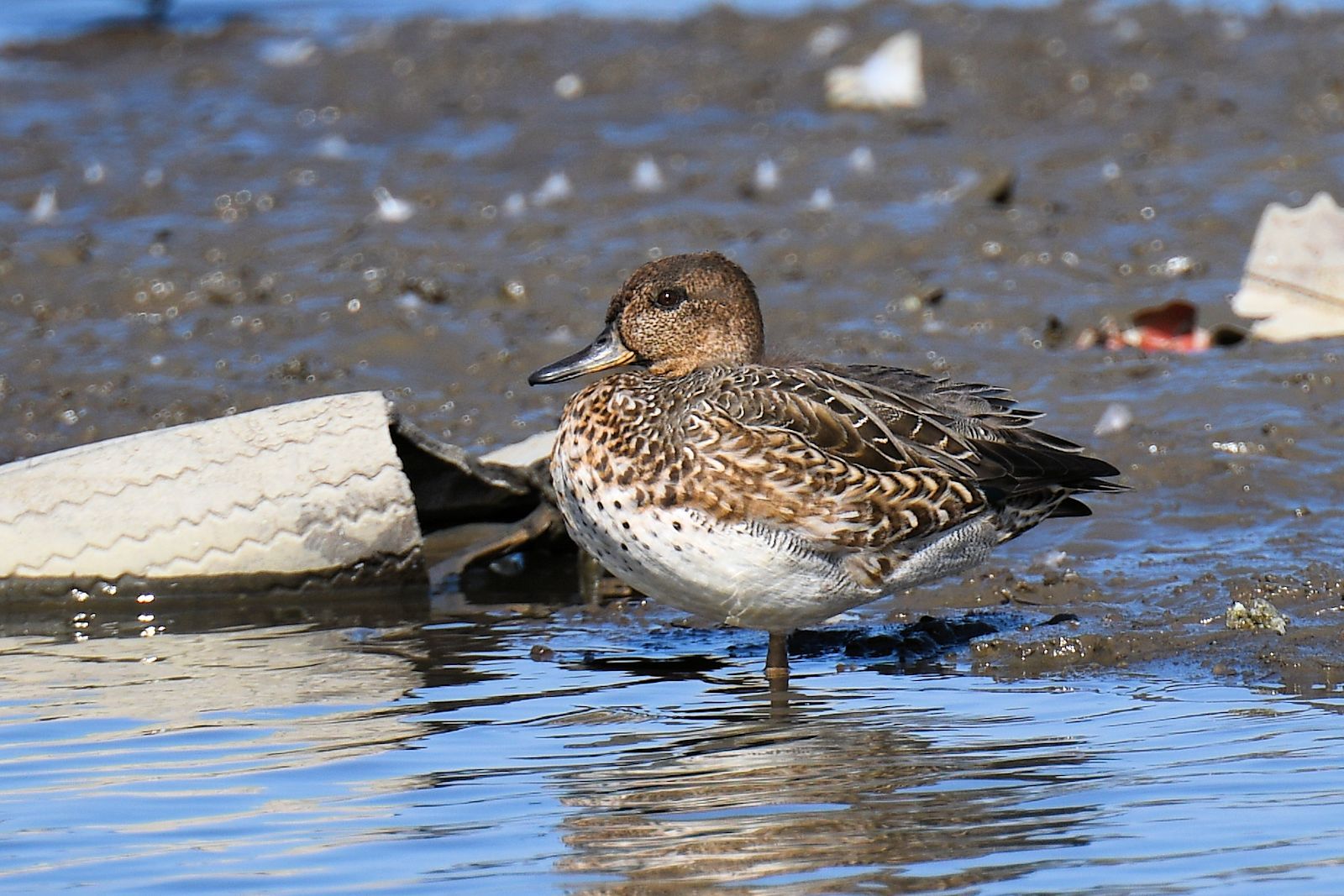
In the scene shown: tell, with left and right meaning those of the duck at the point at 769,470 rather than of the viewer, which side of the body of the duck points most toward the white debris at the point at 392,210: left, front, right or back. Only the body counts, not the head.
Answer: right

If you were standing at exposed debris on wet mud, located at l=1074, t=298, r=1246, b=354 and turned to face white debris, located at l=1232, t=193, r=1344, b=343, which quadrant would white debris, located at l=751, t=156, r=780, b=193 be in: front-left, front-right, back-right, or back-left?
back-left

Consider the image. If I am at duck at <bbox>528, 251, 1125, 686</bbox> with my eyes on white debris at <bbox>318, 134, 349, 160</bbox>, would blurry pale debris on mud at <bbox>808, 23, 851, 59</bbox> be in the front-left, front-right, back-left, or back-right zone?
front-right

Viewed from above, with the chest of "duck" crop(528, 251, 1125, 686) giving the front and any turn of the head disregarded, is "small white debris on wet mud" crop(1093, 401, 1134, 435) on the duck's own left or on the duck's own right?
on the duck's own right

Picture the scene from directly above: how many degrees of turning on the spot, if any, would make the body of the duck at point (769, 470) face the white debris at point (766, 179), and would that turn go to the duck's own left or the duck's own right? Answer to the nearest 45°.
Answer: approximately 90° to the duck's own right

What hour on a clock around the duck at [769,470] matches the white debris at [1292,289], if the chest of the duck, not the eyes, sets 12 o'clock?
The white debris is roughly at 4 o'clock from the duck.

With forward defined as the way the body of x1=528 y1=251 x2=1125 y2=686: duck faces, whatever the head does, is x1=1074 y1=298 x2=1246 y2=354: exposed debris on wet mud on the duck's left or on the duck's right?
on the duck's right

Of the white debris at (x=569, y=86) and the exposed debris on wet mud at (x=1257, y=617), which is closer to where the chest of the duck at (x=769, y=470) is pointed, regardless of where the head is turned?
the white debris

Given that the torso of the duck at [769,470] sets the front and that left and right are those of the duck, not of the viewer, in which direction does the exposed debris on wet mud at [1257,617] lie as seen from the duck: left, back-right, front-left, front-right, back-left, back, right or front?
back

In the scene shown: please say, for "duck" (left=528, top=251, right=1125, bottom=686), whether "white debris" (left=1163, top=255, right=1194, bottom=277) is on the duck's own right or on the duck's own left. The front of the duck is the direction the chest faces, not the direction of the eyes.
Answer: on the duck's own right

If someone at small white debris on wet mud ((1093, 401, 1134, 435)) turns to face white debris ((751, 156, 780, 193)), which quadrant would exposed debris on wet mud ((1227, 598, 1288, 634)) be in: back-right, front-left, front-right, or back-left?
back-left

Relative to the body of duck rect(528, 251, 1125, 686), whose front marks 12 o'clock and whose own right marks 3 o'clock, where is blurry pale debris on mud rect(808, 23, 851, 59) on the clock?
The blurry pale debris on mud is roughly at 3 o'clock from the duck.

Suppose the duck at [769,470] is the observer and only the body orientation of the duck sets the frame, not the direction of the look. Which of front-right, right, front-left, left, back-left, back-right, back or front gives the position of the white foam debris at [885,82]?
right

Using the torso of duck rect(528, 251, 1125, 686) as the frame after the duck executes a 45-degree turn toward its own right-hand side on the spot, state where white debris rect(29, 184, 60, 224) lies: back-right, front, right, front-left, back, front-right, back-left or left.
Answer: front

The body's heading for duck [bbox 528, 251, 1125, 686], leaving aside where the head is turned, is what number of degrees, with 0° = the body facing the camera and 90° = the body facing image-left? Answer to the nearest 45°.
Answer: approximately 90°

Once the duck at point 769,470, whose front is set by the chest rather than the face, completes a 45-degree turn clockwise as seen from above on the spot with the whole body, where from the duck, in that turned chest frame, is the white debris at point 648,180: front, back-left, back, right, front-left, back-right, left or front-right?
front-right

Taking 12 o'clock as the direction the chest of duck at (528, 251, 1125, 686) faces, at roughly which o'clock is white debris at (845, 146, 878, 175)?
The white debris is roughly at 3 o'clock from the duck.
